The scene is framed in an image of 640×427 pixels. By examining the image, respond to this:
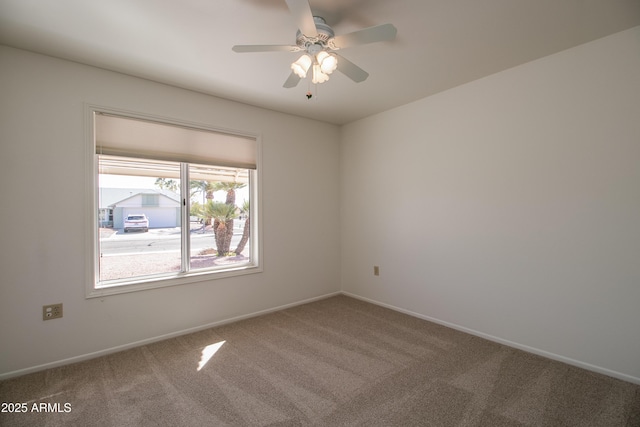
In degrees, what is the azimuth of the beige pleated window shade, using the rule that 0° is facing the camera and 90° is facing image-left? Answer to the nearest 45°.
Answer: approximately 315°
